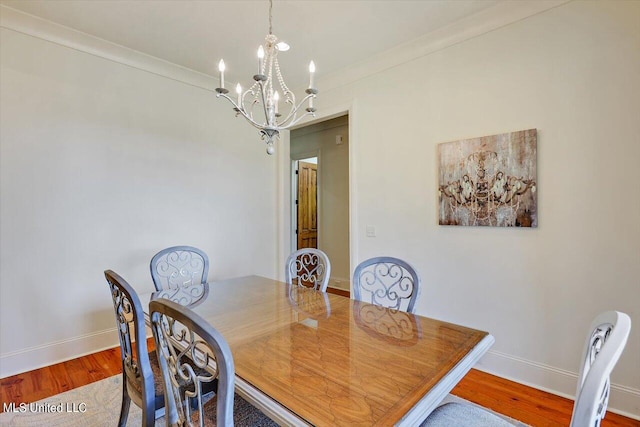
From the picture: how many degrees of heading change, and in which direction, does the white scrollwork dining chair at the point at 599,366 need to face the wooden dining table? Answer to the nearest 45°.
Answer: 0° — it already faces it

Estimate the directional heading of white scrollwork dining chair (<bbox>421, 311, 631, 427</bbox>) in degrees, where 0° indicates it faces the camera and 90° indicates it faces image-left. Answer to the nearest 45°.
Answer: approximately 90°

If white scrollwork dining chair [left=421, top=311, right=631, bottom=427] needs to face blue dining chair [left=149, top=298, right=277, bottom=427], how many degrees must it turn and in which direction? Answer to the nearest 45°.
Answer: approximately 45° to its left

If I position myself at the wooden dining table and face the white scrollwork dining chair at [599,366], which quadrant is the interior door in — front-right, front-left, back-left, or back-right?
back-left

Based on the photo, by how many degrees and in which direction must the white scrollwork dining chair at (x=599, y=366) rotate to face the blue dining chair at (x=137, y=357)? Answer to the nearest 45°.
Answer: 0° — it already faces it

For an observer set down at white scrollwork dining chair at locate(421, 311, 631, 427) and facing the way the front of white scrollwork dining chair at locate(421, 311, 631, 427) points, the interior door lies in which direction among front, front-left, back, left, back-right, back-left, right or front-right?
front-right
